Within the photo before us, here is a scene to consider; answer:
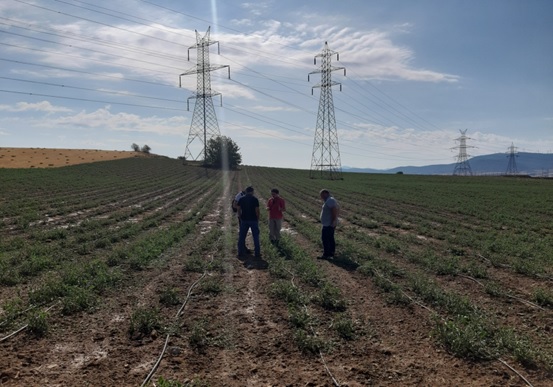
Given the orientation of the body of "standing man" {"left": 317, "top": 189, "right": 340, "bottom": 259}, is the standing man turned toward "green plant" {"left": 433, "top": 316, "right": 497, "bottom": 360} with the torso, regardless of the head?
no

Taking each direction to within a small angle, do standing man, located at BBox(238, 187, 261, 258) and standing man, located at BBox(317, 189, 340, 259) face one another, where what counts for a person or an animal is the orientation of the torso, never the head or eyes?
no

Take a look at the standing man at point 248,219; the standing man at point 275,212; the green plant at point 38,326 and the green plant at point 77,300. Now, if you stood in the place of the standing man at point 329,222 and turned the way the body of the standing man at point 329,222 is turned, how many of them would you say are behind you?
0

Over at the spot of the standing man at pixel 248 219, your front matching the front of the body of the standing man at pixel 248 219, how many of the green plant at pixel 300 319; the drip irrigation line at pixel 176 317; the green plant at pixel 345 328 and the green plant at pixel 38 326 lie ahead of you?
0

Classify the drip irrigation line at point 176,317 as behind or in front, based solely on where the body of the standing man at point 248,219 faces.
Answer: behind

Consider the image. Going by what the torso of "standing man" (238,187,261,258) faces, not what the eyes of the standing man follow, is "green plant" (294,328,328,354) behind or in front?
behind

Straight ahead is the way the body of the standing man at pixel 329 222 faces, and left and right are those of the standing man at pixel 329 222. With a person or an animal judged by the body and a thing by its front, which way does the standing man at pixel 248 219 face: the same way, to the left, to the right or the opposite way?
to the right

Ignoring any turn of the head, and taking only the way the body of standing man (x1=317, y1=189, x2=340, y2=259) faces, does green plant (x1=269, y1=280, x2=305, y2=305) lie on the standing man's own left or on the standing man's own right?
on the standing man's own left

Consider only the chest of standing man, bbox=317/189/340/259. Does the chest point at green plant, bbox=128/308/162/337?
no

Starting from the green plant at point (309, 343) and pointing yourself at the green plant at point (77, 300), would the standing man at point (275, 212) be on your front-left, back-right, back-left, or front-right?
front-right

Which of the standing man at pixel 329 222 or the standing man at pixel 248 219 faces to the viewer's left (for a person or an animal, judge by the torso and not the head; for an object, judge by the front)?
the standing man at pixel 329 222

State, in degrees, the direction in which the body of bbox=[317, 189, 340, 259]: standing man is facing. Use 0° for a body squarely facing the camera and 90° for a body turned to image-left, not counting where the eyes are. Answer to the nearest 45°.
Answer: approximately 90°

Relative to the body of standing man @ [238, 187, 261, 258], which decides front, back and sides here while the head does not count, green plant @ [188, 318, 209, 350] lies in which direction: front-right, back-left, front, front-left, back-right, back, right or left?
back

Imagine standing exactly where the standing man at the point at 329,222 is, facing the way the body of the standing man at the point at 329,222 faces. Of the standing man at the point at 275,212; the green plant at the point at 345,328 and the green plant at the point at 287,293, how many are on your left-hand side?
2

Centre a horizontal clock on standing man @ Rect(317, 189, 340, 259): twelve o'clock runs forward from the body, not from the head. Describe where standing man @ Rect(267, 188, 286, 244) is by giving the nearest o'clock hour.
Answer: standing man @ Rect(267, 188, 286, 244) is roughly at 1 o'clock from standing man @ Rect(317, 189, 340, 259).

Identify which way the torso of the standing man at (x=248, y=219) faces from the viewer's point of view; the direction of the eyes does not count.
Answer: away from the camera

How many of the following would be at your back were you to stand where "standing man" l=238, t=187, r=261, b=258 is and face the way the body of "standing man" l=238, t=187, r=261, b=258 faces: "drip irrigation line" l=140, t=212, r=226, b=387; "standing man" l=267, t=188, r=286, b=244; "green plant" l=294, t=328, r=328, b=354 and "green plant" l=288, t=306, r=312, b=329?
3

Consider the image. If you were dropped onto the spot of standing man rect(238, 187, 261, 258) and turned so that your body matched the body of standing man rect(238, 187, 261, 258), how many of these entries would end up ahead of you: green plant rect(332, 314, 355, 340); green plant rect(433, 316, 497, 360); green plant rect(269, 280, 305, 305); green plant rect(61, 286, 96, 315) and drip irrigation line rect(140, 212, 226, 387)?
0

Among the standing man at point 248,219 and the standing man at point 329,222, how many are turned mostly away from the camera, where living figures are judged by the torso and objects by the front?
1
